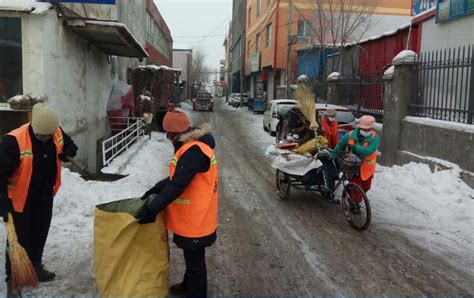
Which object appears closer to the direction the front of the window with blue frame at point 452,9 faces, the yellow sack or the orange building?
the yellow sack

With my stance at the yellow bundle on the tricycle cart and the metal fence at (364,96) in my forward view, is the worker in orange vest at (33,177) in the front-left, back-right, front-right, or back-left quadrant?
back-left

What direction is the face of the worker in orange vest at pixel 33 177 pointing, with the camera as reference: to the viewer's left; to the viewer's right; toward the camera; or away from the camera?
toward the camera

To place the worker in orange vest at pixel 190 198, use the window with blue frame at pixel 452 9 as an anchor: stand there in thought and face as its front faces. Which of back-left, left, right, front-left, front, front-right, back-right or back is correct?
front-left

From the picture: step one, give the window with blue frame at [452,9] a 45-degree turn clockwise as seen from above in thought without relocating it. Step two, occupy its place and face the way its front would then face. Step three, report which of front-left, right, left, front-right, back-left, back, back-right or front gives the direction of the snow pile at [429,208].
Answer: left

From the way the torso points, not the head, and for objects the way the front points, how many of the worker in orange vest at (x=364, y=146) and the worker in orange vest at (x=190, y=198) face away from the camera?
0

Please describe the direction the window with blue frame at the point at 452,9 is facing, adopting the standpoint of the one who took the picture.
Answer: facing the viewer and to the left of the viewer

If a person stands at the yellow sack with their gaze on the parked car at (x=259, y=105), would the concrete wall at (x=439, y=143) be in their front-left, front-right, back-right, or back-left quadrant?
front-right

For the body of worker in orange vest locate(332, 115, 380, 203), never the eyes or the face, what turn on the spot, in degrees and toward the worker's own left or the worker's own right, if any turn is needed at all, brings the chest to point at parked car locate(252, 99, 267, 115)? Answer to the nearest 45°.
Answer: approximately 135° to the worker's own right

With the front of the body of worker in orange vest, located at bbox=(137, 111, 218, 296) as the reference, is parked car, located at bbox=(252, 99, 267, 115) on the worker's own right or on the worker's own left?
on the worker's own right

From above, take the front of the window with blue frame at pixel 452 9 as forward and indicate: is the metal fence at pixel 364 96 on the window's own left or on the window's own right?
on the window's own right

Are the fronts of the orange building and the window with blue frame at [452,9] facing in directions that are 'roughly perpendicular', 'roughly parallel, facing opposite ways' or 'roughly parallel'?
roughly parallel

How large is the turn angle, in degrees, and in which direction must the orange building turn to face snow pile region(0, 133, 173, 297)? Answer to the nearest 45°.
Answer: approximately 45° to its left

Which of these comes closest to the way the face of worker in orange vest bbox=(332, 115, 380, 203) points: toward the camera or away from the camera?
toward the camera

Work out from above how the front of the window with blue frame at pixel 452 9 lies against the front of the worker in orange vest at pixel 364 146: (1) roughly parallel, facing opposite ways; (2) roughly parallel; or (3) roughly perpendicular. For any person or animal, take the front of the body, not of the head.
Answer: roughly perpendicular

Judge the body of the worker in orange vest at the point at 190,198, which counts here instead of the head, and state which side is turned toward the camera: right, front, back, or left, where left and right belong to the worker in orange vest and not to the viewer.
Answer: left
